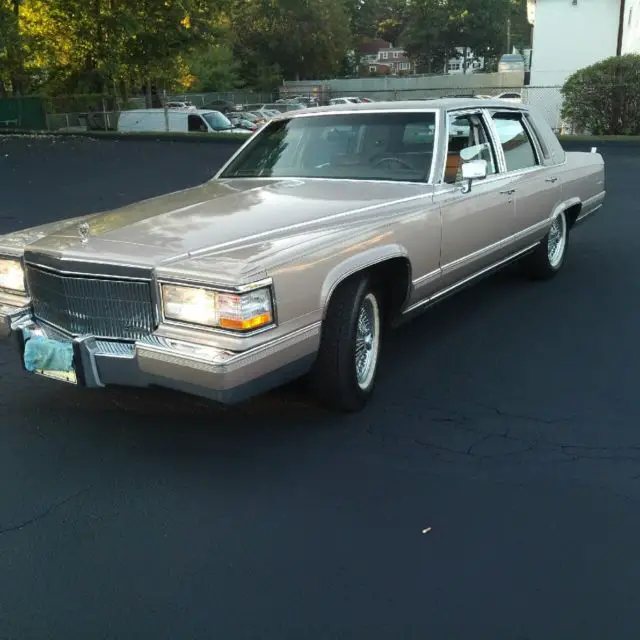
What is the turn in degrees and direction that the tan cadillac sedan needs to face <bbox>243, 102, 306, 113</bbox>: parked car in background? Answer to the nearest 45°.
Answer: approximately 135° to its right

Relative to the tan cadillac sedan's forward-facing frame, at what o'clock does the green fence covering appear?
The green fence covering is roughly at 4 o'clock from the tan cadillac sedan.

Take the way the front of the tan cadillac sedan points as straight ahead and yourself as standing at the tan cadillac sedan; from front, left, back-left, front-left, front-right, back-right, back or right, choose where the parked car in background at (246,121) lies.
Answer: back-right

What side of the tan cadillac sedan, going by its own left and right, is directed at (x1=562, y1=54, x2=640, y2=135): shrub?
back

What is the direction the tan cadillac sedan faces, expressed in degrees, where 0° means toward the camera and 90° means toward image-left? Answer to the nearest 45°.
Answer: approximately 45°

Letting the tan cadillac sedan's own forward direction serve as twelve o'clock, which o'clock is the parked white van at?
The parked white van is roughly at 4 o'clock from the tan cadillac sedan.
